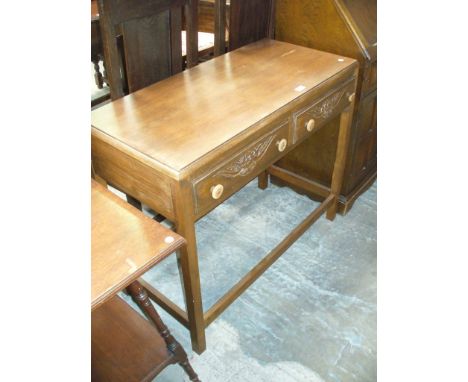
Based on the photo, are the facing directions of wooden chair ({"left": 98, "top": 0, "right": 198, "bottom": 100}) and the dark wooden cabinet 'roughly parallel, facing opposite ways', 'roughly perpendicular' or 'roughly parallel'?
roughly parallel

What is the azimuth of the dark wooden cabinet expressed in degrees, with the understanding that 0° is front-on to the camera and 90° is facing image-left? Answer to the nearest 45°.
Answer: approximately 315°

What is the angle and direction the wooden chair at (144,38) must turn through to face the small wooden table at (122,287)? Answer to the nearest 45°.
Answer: approximately 45° to its right

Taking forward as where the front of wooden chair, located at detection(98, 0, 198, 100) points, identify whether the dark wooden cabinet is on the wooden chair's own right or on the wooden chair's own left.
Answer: on the wooden chair's own left

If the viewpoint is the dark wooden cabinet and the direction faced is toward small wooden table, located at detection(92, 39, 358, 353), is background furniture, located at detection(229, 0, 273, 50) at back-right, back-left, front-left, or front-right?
front-right

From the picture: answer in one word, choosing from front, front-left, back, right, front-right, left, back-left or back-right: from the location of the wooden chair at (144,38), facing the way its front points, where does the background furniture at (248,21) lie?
left

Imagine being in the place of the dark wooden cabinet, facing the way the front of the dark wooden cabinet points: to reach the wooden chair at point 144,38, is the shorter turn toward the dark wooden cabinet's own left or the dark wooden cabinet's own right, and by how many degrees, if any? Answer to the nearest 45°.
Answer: approximately 90° to the dark wooden cabinet's own right

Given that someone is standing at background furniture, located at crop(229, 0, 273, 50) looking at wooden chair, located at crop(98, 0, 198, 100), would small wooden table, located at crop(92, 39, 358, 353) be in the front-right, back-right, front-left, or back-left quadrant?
front-left

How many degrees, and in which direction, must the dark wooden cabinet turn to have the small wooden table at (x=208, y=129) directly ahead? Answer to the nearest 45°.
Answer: approximately 90° to its right
